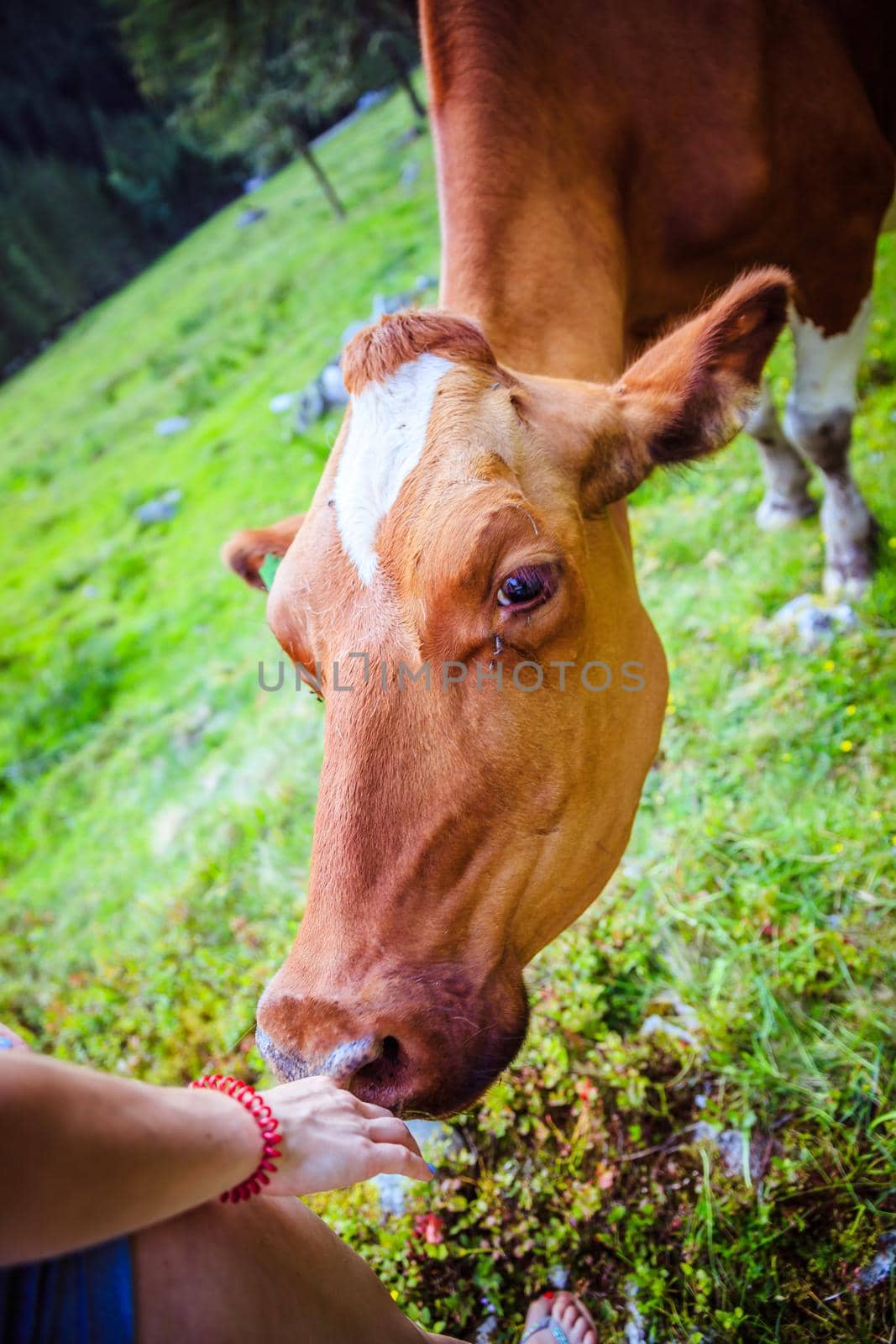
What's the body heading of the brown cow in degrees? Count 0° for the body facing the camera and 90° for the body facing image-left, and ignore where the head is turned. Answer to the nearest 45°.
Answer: approximately 45°

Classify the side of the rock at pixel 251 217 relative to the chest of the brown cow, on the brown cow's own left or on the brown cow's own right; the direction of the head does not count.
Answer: on the brown cow's own right

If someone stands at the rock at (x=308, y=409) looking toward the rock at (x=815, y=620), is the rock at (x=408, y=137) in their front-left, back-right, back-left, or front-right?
back-left

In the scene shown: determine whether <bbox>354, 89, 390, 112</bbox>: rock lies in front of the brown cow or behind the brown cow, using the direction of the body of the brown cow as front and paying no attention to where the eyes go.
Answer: behind

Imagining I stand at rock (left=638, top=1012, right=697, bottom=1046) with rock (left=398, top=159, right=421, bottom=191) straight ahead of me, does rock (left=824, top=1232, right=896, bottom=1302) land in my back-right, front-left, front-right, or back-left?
back-right

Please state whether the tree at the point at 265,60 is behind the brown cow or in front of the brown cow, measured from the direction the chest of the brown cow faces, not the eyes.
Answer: behind

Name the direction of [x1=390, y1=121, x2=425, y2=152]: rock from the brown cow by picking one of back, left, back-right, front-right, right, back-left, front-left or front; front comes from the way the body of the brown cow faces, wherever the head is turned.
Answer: back-right
